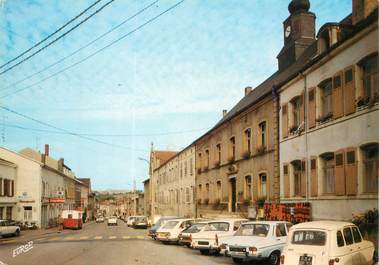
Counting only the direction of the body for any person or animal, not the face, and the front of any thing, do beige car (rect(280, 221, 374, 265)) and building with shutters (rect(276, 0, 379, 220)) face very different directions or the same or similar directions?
very different directions

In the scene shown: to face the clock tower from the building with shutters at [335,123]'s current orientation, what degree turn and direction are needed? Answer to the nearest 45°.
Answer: approximately 135° to its right

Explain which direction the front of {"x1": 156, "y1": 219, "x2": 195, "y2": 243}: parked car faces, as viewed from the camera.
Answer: facing away from the viewer and to the right of the viewer

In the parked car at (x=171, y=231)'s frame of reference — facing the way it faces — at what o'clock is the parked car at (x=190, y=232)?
the parked car at (x=190, y=232) is roughly at 4 o'clock from the parked car at (x=171, y=231).

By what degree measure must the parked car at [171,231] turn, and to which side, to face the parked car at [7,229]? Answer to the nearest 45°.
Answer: approximately 90° to its left

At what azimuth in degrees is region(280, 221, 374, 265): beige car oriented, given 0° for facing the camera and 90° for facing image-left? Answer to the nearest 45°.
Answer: approximately 225°

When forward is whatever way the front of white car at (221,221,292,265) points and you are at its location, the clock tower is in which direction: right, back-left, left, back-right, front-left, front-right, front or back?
front-left

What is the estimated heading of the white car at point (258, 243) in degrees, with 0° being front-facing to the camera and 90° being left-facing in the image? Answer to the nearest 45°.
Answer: approximately 225°
